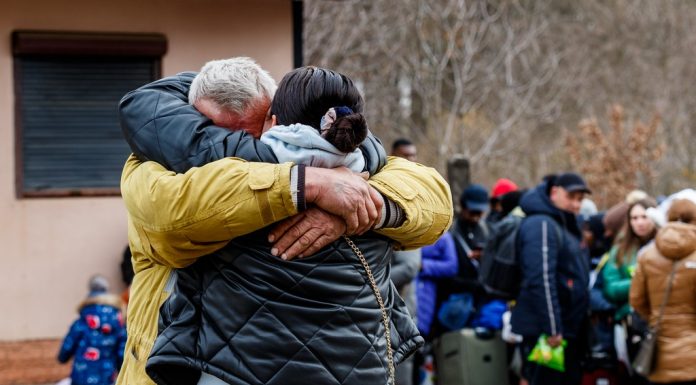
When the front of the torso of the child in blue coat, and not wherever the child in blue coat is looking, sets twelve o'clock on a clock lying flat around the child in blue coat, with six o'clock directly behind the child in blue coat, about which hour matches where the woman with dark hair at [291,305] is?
The woman with dark hair is roughly at 6 o'clock from the child in blue coat.

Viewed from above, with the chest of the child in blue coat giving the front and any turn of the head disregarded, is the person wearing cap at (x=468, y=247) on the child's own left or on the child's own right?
on the child's own right

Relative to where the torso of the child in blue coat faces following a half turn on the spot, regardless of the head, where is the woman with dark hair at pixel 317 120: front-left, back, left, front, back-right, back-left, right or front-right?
front

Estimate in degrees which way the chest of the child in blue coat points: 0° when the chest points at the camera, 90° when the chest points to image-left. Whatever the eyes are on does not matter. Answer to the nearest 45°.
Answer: approximately 180°

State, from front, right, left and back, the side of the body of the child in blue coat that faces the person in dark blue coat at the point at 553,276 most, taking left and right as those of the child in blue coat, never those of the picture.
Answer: right
